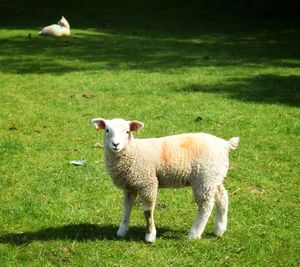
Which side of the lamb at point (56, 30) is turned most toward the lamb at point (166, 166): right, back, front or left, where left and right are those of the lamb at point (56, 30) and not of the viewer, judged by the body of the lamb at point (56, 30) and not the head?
right

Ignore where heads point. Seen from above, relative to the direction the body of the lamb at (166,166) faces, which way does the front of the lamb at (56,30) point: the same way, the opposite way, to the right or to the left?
the opposite way

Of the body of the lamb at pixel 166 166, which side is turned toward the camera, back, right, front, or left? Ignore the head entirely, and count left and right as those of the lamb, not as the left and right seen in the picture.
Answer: left

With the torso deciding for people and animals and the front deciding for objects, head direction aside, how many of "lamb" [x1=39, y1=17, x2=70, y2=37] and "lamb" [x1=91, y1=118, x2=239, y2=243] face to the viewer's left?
1

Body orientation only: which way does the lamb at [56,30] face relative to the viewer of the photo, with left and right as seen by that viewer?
facing to the right of the viewer

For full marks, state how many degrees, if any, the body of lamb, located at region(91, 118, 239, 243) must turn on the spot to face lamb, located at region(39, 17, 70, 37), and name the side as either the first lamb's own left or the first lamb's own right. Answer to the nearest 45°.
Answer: approximately 90° to the first lamb's own right
